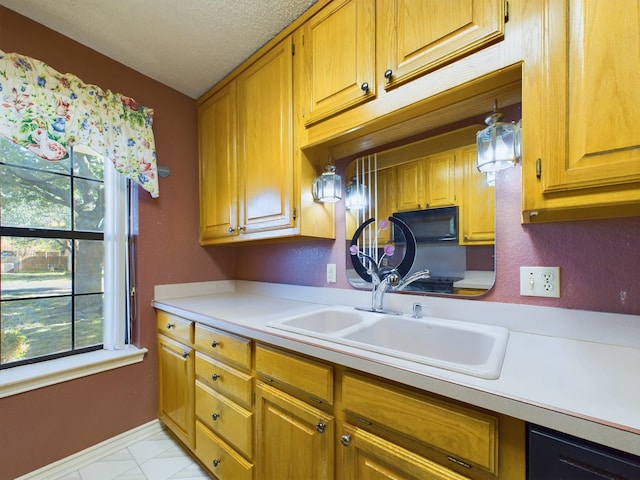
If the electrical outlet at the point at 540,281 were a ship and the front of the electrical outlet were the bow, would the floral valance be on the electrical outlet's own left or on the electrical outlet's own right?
on the electrical outlet's own right

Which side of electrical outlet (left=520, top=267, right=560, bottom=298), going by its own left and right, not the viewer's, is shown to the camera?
front

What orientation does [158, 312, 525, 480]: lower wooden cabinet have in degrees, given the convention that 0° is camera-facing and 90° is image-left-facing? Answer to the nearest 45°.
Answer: approximately 45°

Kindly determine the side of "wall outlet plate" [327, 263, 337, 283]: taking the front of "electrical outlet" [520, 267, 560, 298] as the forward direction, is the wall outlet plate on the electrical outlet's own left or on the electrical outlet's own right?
on the electrical outlet's own right

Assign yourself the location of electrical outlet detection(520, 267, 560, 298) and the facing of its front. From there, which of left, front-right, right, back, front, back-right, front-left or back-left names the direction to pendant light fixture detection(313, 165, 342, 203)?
right

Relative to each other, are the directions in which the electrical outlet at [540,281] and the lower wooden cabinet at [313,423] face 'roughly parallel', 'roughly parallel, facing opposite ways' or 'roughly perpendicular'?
roughly parallel
